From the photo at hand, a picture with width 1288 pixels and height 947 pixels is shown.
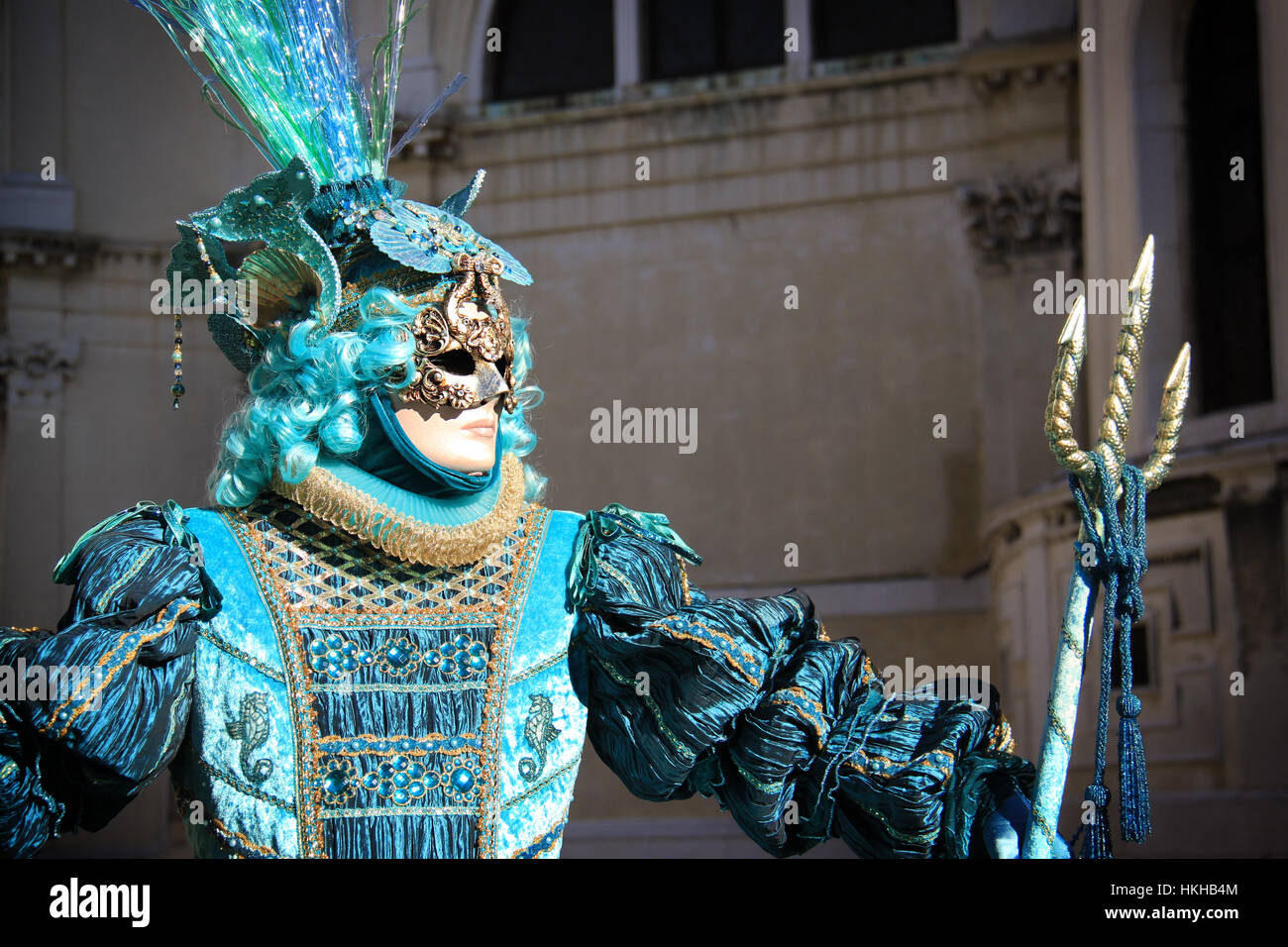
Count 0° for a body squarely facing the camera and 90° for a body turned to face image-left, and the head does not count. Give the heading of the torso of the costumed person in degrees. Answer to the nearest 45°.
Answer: approximately 0°

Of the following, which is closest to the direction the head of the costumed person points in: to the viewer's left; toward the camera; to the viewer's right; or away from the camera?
to the viewer's right
